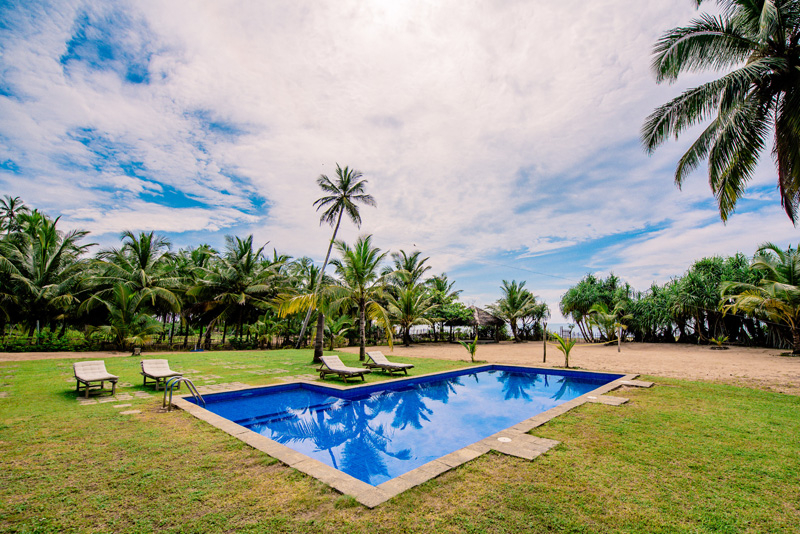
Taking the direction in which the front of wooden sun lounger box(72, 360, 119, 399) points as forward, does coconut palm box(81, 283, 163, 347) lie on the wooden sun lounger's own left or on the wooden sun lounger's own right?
on the wooden sun lounger's own left

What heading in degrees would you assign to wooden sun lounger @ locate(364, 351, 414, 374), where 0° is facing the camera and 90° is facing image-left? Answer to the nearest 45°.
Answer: approximately 315°

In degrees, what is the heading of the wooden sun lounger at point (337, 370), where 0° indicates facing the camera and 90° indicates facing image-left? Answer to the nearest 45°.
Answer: approximately 315°

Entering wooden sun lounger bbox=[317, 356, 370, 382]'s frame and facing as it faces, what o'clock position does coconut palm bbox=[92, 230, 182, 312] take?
The coconut palm is roughly at 6 o'clock from the wooden sun lounger.

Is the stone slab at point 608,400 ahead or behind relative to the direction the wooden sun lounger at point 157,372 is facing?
ahead

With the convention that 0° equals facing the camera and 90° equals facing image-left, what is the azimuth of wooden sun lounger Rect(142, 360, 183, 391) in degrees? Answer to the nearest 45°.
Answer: approximately 315°

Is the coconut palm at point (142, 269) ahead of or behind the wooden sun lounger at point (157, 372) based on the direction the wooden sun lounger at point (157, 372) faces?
behind

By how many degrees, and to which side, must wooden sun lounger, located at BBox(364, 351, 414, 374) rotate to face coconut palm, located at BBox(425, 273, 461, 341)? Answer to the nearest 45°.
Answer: approximately 135° to its left
